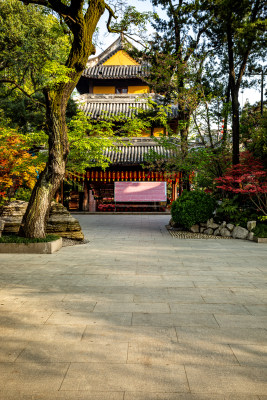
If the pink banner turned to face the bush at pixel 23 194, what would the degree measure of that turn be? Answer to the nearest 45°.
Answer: approximately 45° to its right

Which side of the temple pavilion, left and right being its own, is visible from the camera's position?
front

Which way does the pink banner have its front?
toward the camera

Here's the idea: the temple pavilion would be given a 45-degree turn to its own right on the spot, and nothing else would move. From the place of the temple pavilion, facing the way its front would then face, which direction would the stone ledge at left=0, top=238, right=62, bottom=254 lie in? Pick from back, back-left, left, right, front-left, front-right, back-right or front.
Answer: front-left

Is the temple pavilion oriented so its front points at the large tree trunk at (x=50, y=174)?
yes

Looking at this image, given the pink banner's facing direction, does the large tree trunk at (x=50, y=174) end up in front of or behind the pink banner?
in front
